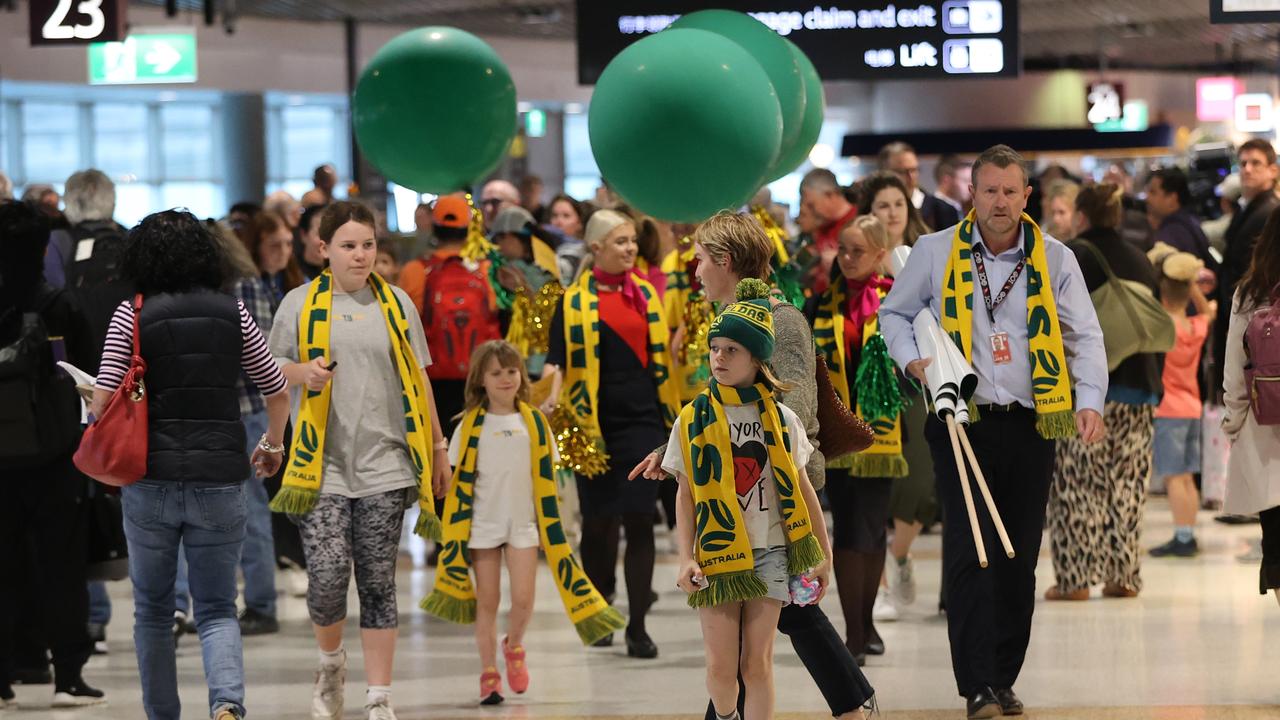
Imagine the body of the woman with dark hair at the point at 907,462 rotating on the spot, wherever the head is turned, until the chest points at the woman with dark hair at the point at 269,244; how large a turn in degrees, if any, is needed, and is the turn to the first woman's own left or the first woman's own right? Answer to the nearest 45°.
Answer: approximately 45° to the first woman's own right

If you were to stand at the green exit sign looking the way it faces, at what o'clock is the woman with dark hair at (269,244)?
The woman with dark hair is roughly at 12 o'clock from the green exit sign.

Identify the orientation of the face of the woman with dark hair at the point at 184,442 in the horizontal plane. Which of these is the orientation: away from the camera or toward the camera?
away from the camera

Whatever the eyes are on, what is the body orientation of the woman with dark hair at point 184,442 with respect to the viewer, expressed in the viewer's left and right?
facing away from the viewer

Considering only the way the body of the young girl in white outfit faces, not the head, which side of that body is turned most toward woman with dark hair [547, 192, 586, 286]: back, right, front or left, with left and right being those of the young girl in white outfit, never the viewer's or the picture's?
back

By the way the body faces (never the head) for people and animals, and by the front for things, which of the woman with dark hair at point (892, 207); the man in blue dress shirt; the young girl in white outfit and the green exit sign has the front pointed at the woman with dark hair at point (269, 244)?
the green exit sign

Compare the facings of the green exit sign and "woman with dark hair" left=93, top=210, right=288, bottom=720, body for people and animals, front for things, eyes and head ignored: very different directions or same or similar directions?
very different directions

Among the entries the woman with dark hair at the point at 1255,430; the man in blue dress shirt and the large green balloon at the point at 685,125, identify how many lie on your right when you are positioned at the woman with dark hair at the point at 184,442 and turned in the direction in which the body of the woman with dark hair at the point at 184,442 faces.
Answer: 3

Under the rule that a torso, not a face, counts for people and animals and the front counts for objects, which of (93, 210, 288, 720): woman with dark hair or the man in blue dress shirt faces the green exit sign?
the woman with dark hair
